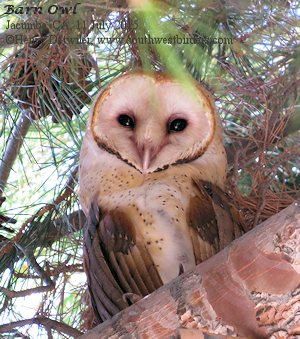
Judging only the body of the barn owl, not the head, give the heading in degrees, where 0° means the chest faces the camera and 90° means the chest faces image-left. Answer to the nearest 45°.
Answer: approximately 0°
